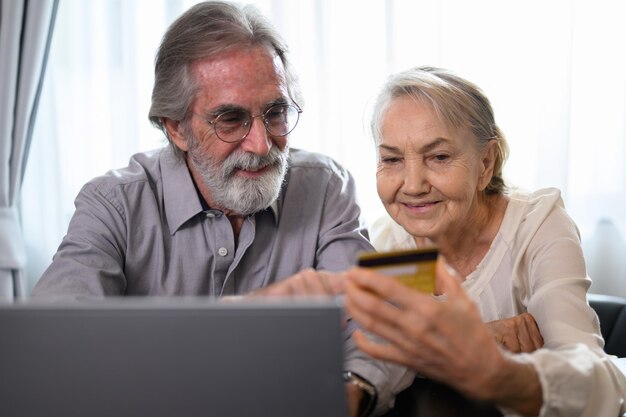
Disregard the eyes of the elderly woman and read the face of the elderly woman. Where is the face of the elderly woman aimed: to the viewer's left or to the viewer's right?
to the viewer's left

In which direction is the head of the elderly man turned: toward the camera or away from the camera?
toward the camera

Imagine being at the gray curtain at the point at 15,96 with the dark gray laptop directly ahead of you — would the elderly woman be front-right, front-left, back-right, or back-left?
front-left

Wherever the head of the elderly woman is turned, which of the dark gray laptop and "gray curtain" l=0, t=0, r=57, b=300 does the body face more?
the dark gray laptop

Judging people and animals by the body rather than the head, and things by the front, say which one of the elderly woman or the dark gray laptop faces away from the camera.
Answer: the dark gray laptop

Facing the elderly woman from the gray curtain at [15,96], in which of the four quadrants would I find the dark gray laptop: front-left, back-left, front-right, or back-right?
front-right

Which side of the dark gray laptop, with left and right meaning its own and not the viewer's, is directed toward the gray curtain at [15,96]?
front

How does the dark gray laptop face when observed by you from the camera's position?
facing away from the viewer

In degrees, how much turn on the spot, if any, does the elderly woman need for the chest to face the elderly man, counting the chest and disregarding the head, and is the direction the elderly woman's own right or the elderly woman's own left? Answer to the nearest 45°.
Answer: approximately 45° to the elderly woman's own right

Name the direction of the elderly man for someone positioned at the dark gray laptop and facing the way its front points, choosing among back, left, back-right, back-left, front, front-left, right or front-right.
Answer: front

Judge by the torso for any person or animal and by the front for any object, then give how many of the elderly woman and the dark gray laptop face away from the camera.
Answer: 1

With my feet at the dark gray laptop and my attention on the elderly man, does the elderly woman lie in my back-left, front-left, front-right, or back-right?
front-right
